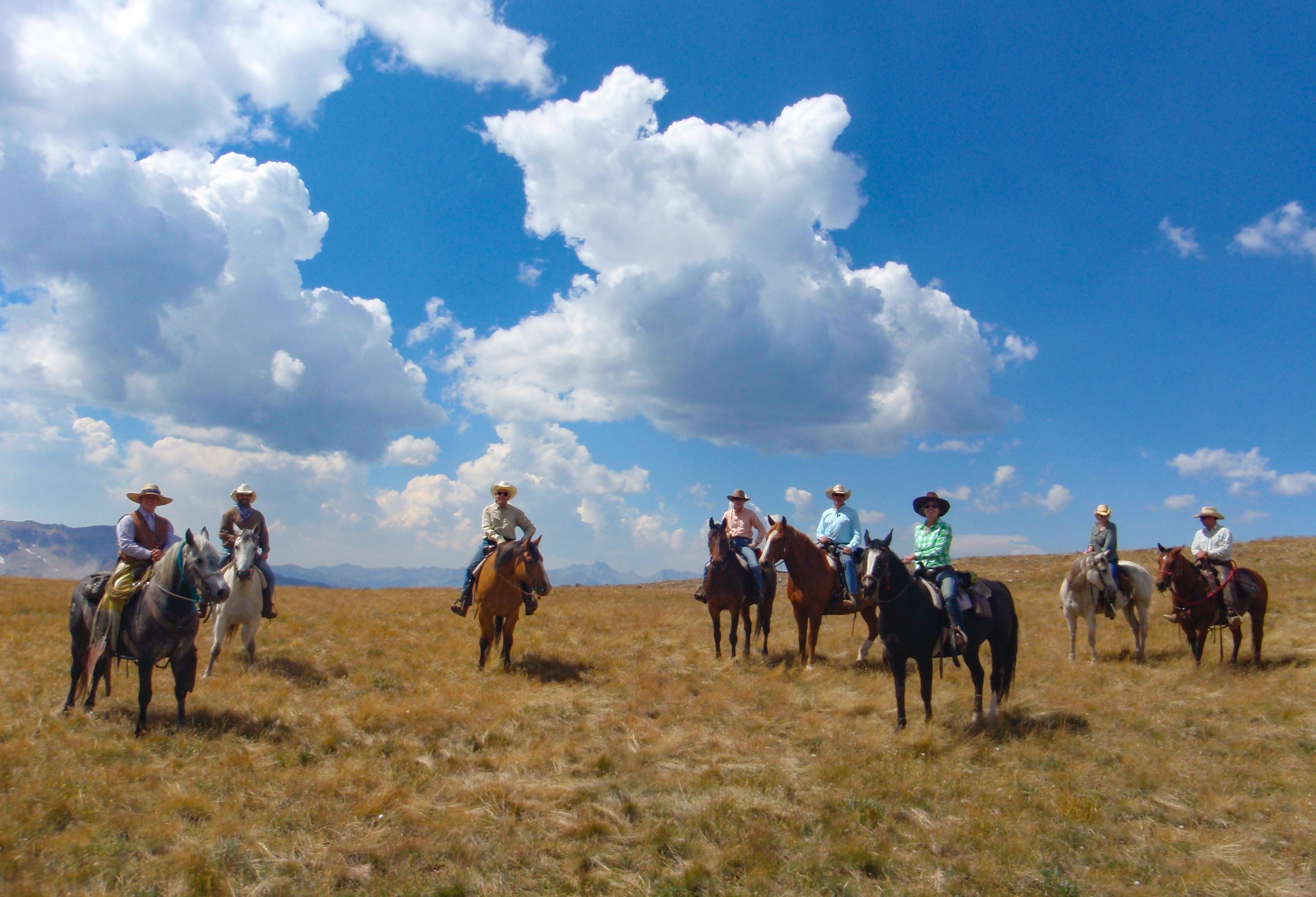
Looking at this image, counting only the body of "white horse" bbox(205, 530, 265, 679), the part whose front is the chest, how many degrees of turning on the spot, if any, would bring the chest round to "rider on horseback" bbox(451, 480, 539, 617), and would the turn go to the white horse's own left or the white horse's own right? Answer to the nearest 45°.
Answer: approximately 90° to the white horse's own left

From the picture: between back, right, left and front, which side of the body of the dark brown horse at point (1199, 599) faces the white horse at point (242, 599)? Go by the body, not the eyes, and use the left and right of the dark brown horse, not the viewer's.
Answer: front

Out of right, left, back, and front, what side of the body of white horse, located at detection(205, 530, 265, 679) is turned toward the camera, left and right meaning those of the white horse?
front

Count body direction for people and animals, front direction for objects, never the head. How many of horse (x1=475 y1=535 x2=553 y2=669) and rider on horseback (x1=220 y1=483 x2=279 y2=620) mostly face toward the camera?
2

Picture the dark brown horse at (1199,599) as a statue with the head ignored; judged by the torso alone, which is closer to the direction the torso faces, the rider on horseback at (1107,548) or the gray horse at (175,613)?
the gray horse

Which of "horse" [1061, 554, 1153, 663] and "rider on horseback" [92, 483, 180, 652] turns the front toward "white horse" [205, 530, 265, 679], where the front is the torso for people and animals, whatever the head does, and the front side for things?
the horse

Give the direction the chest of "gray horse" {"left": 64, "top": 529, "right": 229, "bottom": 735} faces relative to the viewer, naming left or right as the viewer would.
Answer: facing the viewer and to the right of the viewer

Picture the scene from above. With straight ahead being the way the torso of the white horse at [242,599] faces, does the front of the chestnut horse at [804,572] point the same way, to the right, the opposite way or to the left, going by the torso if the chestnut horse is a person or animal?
to the right

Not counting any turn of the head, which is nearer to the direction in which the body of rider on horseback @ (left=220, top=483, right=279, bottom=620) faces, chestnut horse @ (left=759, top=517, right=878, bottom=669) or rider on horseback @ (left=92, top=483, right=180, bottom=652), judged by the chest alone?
the rider on horseback

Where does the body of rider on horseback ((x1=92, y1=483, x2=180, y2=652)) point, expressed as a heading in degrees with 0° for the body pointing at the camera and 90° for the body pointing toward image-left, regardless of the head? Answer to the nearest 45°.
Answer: approximately 315°

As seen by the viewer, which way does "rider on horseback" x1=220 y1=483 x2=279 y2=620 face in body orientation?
toward the camera

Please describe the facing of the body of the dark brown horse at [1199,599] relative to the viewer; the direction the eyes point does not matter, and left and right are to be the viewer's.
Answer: facing the viewer and to the left of the viewer

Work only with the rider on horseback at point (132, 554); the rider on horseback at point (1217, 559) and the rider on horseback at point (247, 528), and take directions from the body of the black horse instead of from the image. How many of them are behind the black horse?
1
